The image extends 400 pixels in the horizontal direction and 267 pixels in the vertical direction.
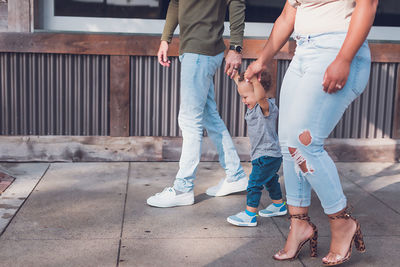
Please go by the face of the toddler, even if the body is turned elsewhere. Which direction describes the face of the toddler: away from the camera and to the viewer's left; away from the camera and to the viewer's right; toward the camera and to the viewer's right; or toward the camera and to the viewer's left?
toward the camera and to the viewer's left

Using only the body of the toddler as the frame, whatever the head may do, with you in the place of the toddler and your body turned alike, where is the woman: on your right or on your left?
on your left

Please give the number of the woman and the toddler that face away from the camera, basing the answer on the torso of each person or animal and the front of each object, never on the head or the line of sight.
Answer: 0

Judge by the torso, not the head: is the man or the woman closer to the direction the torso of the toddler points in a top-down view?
the man

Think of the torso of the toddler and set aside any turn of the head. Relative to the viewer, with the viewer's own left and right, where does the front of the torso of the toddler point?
facing to the left of the viewer

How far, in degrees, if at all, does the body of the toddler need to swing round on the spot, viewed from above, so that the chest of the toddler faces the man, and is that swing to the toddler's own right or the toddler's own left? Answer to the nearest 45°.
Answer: approximately 45° to the toddler's own right

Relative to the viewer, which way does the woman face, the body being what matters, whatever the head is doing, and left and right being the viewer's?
facing the viewer and to the left of the viewer

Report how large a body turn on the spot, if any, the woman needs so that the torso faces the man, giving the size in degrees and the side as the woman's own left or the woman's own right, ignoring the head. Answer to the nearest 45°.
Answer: approximately 90° to the woman's own right

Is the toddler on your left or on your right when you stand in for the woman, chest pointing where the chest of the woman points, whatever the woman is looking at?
on your right
